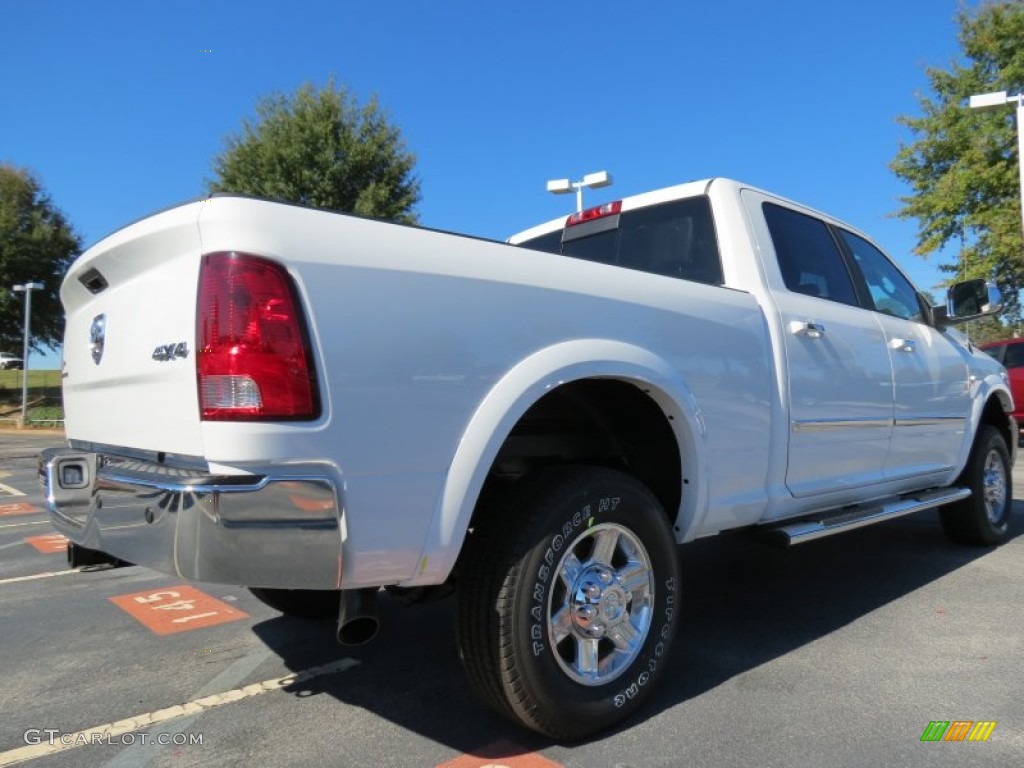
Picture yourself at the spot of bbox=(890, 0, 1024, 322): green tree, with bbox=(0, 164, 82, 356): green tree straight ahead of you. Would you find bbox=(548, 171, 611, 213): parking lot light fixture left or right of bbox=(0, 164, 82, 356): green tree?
left

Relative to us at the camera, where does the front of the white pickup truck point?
facing away from the viewer and to the right of the viewer

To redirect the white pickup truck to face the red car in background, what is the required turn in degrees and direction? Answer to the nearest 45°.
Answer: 0° — it already faces it

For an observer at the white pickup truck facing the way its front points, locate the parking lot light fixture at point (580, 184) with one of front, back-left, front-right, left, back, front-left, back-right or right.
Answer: front-left

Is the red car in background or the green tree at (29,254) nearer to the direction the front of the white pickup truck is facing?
the red car in background

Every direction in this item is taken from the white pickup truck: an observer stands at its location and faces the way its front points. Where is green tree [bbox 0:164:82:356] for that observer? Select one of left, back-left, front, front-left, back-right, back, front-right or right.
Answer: left

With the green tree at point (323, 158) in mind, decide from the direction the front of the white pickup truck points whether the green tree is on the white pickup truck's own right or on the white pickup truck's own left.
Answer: on the white pickup truck's own left

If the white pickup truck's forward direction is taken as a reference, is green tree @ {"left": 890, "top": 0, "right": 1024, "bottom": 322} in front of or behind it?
in front
